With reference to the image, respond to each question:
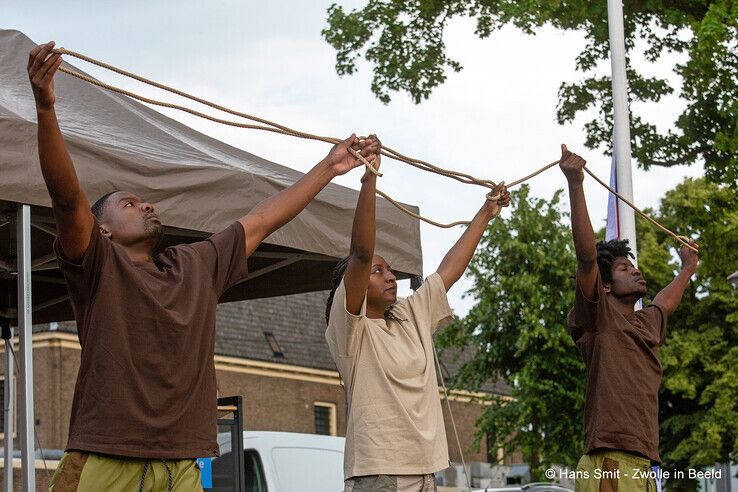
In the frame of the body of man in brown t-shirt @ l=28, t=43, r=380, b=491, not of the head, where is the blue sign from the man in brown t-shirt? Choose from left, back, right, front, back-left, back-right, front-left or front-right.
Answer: back-left

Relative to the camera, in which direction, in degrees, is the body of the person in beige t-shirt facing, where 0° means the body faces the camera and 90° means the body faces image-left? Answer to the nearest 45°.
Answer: approximately 315°

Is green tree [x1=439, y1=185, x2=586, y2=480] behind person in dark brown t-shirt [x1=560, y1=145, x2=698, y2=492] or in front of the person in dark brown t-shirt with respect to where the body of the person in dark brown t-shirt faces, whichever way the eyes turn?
behind

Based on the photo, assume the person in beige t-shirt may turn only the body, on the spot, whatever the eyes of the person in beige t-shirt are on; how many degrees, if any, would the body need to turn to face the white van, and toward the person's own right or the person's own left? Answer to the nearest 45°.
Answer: approximately 135° to the person's own left

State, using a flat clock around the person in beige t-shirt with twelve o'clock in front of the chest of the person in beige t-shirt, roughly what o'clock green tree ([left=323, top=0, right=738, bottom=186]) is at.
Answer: The green tree is roughly at 8 o'clock from the person in beige t-shirt.

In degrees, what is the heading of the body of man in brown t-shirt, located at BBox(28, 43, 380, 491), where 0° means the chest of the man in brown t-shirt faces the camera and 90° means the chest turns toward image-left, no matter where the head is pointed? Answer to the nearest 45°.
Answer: approximately 315°

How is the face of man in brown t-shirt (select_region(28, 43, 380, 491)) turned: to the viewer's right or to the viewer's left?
to the viewer's right

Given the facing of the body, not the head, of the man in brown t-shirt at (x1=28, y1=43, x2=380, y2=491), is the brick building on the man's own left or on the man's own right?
on the man's own left

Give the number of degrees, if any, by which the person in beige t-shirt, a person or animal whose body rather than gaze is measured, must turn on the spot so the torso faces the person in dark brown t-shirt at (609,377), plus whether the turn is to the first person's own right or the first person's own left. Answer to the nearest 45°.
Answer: approximately 90° to the first person's own left
